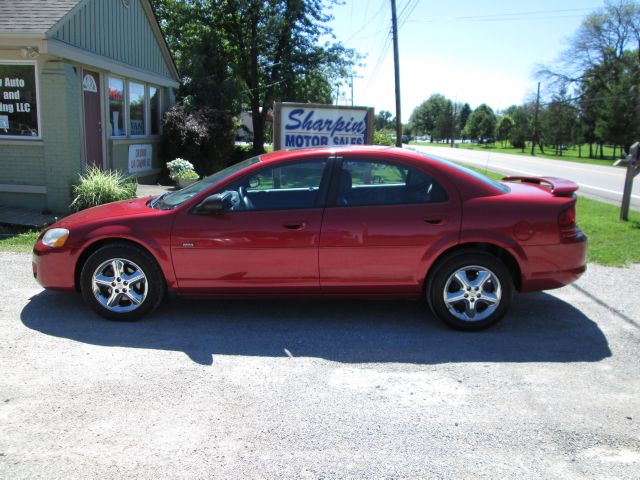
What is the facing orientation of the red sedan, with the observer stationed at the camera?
facing to the left of the viewer

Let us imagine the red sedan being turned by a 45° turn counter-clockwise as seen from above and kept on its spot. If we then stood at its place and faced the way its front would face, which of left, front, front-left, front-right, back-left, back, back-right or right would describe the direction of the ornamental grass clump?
right

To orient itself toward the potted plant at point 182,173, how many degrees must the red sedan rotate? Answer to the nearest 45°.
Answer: approximately 90° to its right

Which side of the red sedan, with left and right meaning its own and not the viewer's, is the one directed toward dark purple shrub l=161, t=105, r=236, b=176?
right

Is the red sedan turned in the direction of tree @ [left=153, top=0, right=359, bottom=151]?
no

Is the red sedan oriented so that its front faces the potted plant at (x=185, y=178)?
no

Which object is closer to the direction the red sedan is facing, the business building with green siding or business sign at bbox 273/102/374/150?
the business building with green siding

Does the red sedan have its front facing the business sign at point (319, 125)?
no

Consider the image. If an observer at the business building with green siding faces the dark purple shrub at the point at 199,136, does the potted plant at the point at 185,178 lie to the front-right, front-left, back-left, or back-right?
front-right
